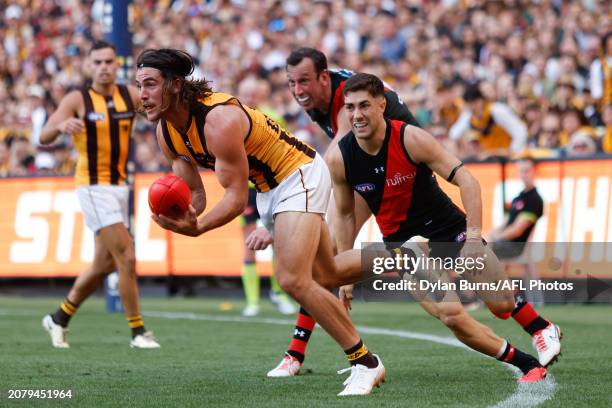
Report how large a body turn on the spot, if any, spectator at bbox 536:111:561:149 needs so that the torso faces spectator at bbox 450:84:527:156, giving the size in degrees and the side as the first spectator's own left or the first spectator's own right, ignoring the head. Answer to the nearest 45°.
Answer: approximately 45° to the first spectator's own right

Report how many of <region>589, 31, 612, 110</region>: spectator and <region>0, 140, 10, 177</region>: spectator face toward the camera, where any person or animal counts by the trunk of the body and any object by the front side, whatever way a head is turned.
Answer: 2

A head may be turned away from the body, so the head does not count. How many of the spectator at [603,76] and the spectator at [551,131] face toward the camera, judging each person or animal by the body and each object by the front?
2

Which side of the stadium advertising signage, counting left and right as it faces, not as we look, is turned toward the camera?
front

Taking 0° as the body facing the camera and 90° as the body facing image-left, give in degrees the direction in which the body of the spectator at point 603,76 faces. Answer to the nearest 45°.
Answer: approximately 0°

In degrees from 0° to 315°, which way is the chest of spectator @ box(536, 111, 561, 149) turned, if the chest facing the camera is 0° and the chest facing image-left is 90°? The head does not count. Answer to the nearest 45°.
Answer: approximately 0°

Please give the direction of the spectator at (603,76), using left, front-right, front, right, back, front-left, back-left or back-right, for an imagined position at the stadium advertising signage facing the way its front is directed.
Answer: left

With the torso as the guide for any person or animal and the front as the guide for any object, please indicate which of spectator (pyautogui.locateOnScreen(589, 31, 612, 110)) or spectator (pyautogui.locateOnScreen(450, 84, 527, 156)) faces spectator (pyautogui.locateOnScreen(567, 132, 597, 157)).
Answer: spectator (pyautogui.locateOnScreen(589, 31, 612, 110))

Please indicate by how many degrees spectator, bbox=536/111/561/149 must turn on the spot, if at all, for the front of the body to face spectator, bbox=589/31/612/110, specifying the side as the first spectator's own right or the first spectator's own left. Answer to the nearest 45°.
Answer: approximately 135° to the first spectator's own left

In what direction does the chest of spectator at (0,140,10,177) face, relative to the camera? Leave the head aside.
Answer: toward the camera

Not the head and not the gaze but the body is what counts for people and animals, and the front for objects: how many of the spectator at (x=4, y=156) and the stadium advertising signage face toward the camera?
2
